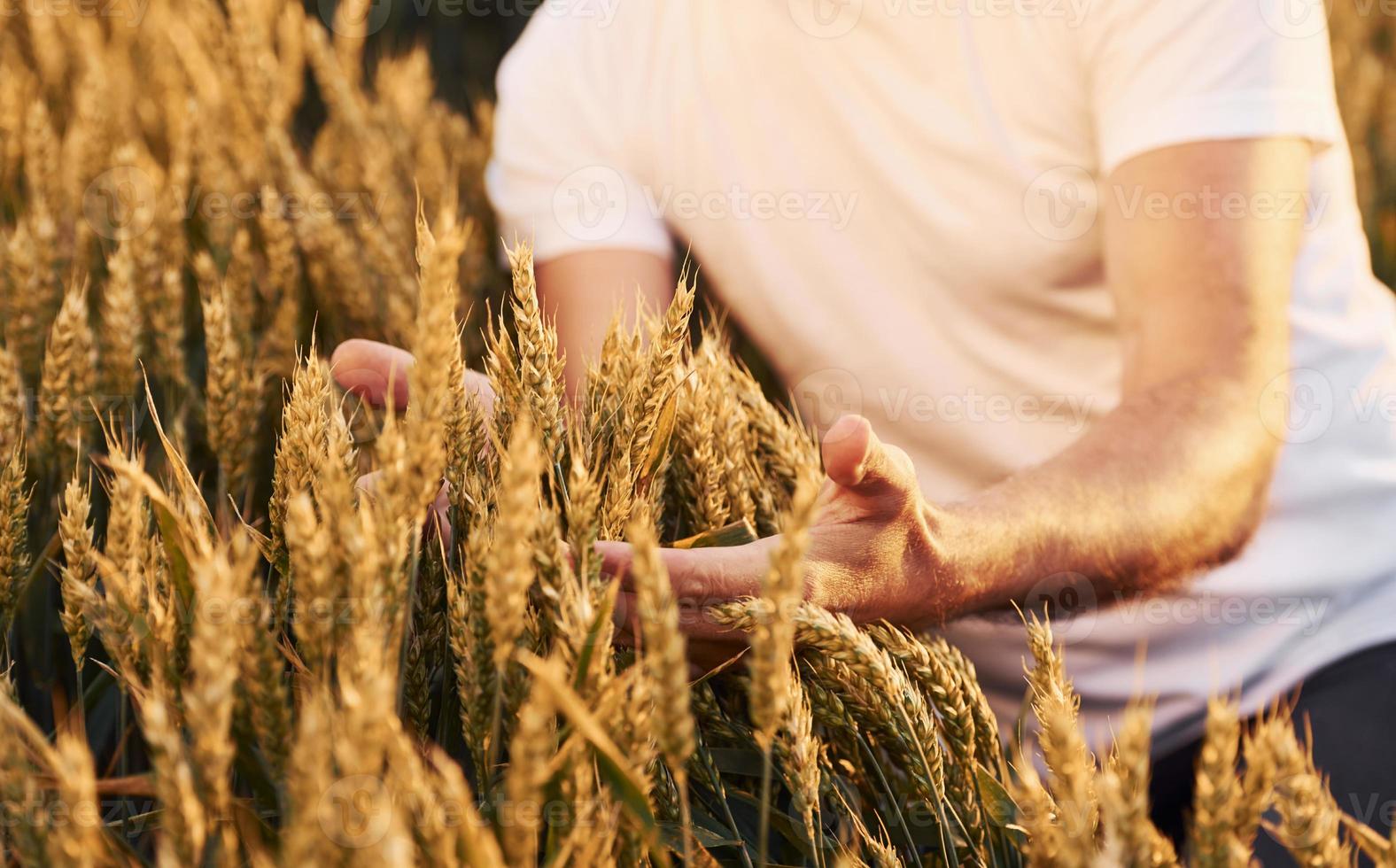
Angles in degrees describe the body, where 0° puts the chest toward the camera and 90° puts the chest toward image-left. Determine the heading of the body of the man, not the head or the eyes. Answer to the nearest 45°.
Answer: approximately 45°
